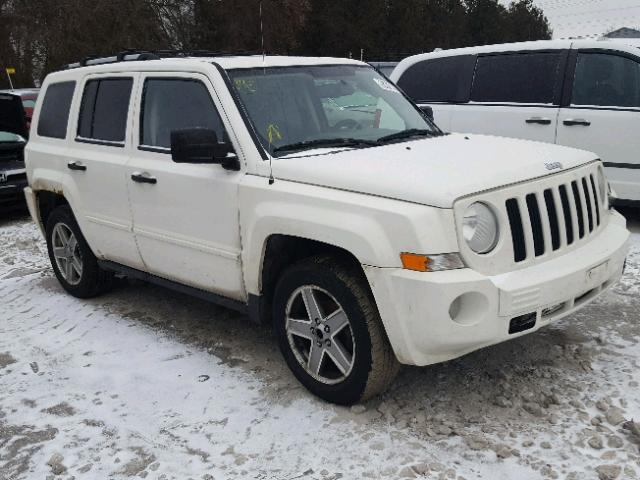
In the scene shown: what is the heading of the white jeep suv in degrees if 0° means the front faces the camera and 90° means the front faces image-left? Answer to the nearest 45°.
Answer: approximately 315°

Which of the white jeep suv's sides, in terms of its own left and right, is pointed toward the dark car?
back

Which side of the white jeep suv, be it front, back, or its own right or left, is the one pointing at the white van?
left
